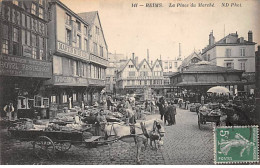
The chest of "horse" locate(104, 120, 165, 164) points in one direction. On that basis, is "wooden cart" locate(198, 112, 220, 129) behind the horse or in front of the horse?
in front

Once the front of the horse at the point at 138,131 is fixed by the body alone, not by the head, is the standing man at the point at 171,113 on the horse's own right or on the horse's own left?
on the horse's own left

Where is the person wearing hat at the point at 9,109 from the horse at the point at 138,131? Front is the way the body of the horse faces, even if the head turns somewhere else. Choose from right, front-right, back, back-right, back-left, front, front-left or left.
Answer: back

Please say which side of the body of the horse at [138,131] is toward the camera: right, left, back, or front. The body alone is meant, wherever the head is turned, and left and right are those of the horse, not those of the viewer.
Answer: right

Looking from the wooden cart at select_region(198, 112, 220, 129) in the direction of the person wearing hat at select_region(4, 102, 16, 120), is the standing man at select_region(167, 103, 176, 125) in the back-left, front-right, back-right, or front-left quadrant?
front-right

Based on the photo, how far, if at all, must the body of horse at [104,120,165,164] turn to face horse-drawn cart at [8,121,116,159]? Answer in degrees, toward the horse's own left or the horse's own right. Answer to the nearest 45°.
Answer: approximately 180°

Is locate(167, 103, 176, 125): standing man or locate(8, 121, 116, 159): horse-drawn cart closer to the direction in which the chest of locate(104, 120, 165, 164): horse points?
the standing man
